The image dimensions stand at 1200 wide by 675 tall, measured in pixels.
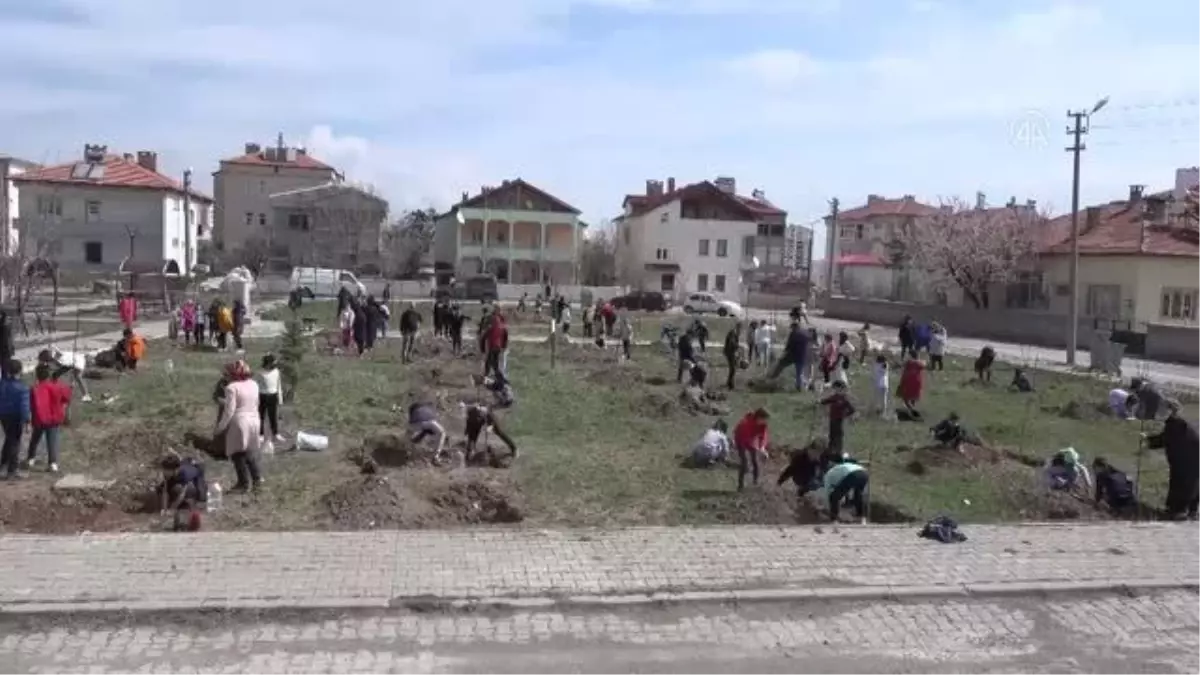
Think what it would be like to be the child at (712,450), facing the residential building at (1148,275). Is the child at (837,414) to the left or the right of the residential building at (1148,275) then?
right

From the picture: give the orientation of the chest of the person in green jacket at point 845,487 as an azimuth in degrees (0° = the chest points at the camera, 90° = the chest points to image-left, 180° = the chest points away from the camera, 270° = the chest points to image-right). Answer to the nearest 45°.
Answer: approximately 180°

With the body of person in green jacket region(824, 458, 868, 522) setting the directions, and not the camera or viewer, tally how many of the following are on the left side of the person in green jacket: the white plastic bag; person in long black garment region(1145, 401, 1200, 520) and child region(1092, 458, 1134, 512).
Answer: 1

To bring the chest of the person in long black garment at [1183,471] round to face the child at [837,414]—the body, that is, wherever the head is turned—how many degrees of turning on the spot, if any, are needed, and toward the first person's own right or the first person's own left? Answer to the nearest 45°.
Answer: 0° — they already face them

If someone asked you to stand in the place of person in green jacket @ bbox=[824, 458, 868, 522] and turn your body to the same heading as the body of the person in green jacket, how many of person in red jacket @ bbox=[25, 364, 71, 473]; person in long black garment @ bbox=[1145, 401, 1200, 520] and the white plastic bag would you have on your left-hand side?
2

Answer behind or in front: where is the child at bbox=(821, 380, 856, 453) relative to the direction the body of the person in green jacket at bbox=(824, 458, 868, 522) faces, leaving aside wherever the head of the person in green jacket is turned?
in front

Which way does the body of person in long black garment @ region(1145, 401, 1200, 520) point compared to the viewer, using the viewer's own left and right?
facing to the left of the viewer

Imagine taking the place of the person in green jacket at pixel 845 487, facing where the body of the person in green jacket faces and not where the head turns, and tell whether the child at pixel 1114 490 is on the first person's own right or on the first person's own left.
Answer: on the first person's own right

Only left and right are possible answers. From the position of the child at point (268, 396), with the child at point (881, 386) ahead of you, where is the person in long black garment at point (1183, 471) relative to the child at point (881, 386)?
right

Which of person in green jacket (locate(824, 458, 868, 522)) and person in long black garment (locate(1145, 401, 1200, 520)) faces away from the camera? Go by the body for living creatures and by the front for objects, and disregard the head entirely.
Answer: the person in green jacket

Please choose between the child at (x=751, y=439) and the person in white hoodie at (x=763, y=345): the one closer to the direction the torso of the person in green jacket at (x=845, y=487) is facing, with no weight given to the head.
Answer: the child

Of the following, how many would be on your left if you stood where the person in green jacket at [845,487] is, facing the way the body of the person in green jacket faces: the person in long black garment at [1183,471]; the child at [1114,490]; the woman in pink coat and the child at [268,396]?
2
